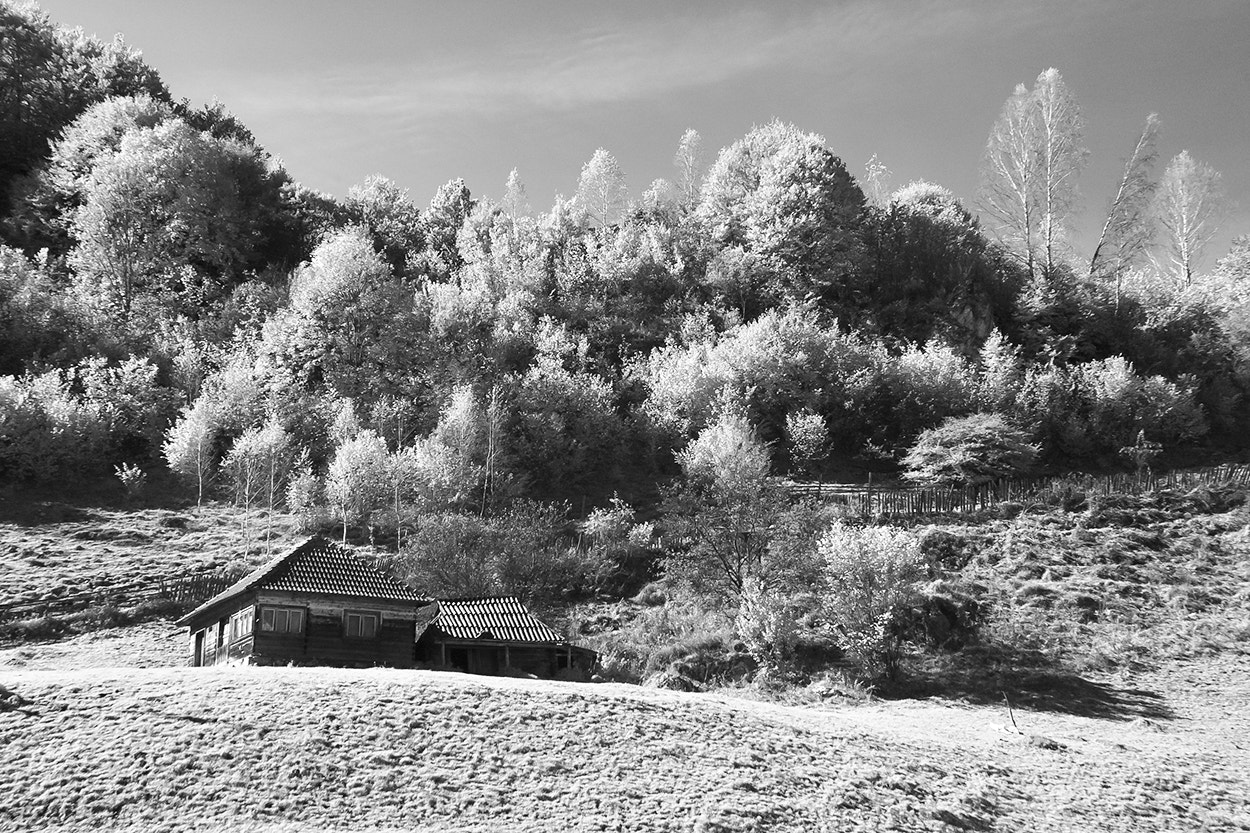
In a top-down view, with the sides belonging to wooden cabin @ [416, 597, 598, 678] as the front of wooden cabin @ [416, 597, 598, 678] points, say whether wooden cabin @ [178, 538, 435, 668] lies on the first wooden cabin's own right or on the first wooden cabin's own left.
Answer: on the first wooden cabin's own right

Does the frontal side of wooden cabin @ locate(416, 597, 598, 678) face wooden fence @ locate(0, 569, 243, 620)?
no

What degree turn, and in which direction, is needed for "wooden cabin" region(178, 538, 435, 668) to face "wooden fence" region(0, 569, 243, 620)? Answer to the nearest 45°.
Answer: approximately 90° to its right

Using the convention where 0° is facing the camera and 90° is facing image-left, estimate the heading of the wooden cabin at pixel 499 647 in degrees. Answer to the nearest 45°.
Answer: approximately 0°

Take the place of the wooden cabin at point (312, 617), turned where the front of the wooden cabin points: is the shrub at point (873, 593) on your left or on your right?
on your left

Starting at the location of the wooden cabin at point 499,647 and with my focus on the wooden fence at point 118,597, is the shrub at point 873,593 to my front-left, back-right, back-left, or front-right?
back-right

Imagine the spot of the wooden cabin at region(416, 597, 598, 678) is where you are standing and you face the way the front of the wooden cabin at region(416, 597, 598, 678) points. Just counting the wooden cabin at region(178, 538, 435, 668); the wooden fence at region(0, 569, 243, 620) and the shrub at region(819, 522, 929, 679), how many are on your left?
1

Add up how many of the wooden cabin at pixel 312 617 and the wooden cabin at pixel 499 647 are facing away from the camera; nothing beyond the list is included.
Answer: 0

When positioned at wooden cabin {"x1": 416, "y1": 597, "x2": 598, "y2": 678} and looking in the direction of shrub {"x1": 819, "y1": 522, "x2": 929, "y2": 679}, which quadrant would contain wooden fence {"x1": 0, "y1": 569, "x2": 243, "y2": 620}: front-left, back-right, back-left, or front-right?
back-left

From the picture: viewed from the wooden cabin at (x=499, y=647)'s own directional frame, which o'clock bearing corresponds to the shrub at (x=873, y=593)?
The shrub is roughly at 9 o'clock from the wooden cabin.

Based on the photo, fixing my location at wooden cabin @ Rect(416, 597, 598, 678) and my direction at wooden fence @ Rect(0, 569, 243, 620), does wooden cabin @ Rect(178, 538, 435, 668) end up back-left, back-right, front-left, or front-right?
front-left

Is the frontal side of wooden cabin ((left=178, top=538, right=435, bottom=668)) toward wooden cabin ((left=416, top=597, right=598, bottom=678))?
no
